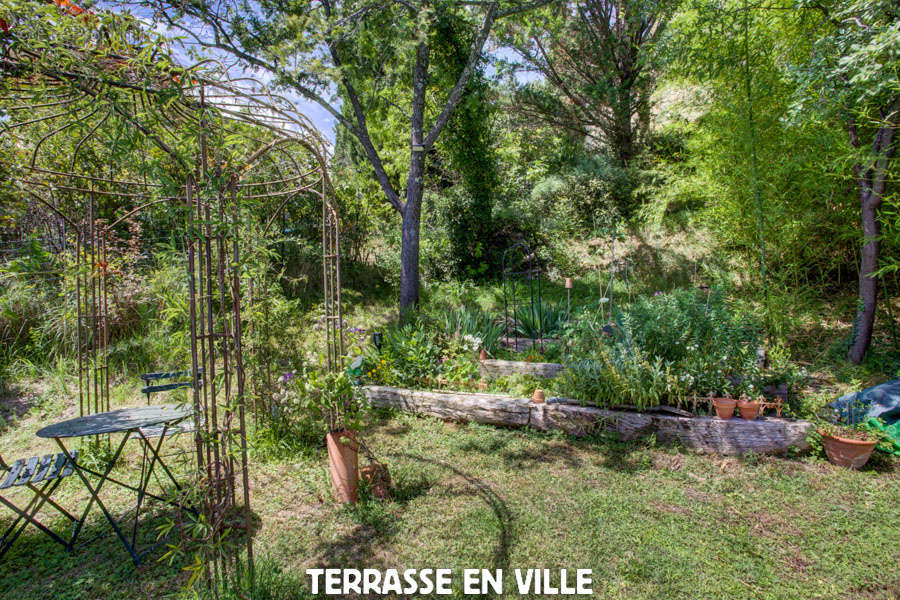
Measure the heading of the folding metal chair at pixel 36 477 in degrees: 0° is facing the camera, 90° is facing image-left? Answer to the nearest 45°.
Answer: approximately 270°

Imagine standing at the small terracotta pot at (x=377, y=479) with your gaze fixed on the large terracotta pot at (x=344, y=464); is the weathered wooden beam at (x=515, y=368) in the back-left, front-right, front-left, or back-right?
back-right

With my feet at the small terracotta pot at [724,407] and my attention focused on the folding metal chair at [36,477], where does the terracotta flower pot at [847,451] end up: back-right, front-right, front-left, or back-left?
back-left

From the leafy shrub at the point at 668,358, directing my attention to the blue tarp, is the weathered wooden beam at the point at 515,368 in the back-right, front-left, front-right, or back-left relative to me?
back-left

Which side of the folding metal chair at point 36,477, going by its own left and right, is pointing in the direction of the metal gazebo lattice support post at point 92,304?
left
